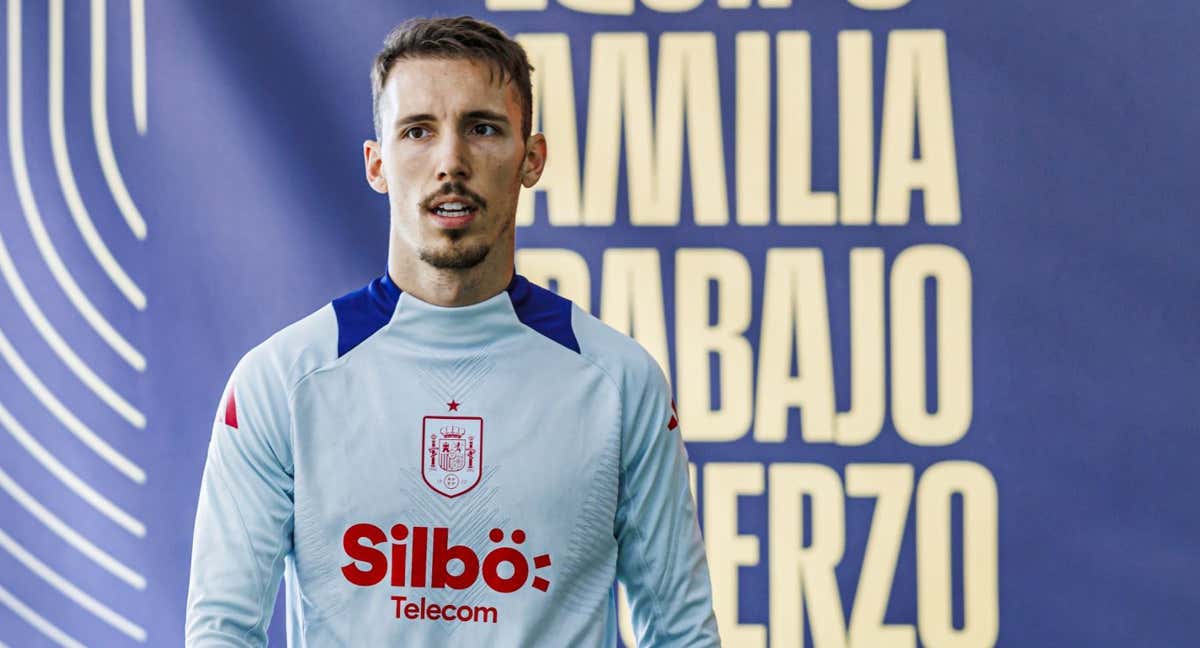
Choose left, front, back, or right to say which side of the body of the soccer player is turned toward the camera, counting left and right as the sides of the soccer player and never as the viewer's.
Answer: front
